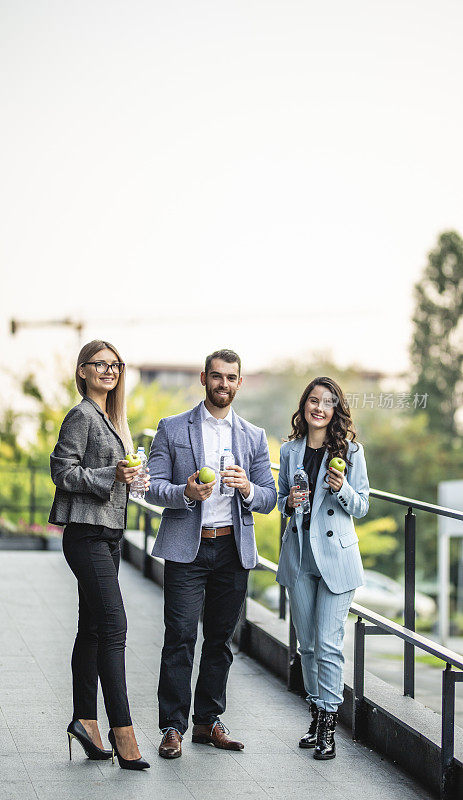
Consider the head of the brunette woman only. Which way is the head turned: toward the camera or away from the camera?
toward the camera

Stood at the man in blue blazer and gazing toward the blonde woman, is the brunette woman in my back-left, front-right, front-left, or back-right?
back-left

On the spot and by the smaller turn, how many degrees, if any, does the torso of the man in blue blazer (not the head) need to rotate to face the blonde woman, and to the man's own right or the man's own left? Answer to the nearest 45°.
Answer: approximately 45° to the man's own right

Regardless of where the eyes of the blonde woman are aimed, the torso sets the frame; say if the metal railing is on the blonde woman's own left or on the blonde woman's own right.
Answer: on the blonde woman's own left

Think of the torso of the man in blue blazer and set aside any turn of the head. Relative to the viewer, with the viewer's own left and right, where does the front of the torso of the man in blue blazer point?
facing the viewer

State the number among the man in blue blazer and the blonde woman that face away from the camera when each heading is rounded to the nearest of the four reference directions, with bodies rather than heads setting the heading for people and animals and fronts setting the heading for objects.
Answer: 0

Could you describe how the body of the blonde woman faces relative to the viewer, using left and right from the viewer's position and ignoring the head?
facing the viewer and to the right of the viewer

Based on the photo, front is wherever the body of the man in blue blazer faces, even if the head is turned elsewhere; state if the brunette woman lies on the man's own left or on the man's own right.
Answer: on the man's own left
